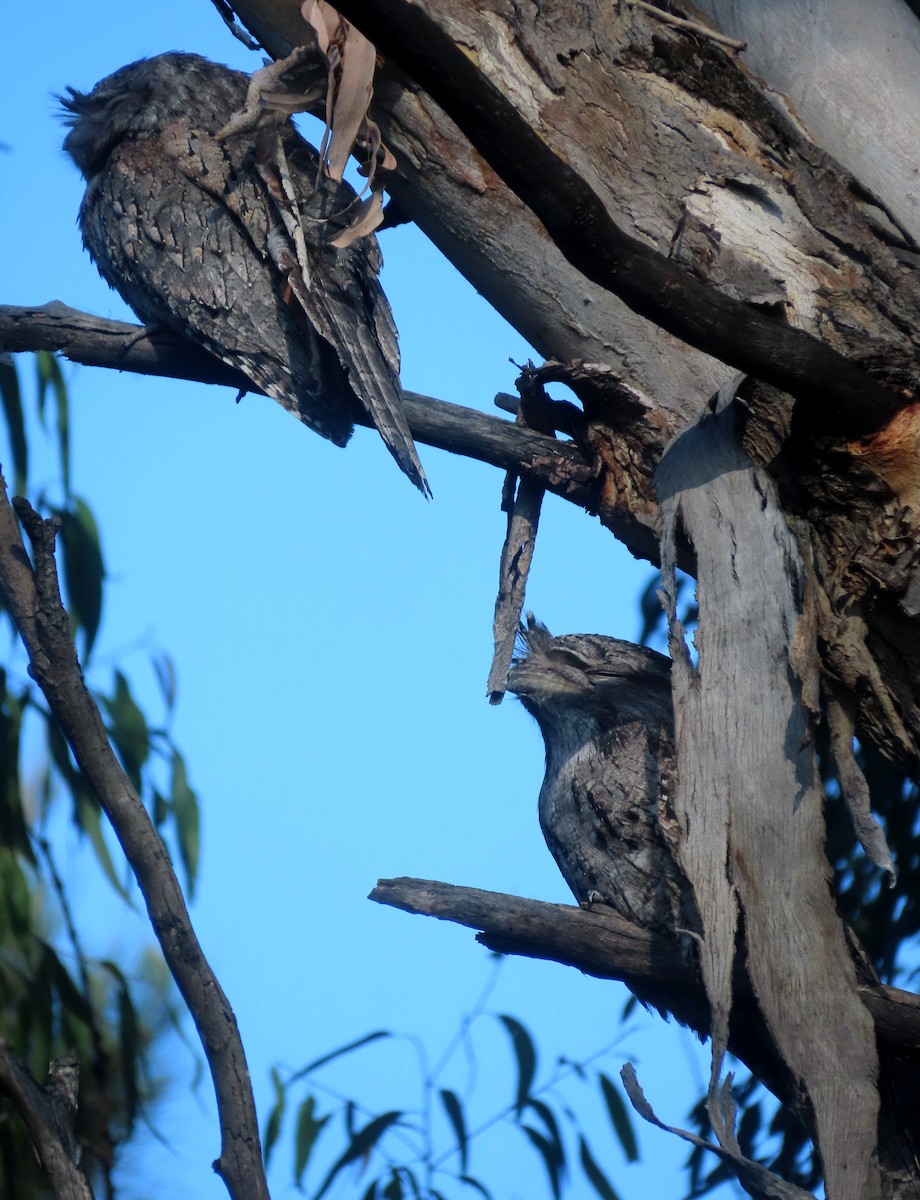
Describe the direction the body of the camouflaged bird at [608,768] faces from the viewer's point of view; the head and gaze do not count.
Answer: to the viewer's left
